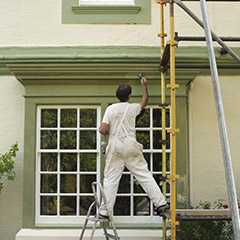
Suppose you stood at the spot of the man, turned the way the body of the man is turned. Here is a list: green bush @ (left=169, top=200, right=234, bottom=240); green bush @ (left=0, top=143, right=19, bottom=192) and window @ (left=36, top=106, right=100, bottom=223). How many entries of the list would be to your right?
1

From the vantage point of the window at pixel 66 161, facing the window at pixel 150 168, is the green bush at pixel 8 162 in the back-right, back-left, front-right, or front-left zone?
back-right

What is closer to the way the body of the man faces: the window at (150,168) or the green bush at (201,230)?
the window

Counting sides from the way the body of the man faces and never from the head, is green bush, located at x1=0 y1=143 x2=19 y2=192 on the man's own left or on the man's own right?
on the man's own left

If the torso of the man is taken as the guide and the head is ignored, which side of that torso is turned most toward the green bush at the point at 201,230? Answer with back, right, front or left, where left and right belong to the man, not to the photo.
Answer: right

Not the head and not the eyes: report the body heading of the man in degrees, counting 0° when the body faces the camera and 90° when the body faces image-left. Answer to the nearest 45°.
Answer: approximately 180°
